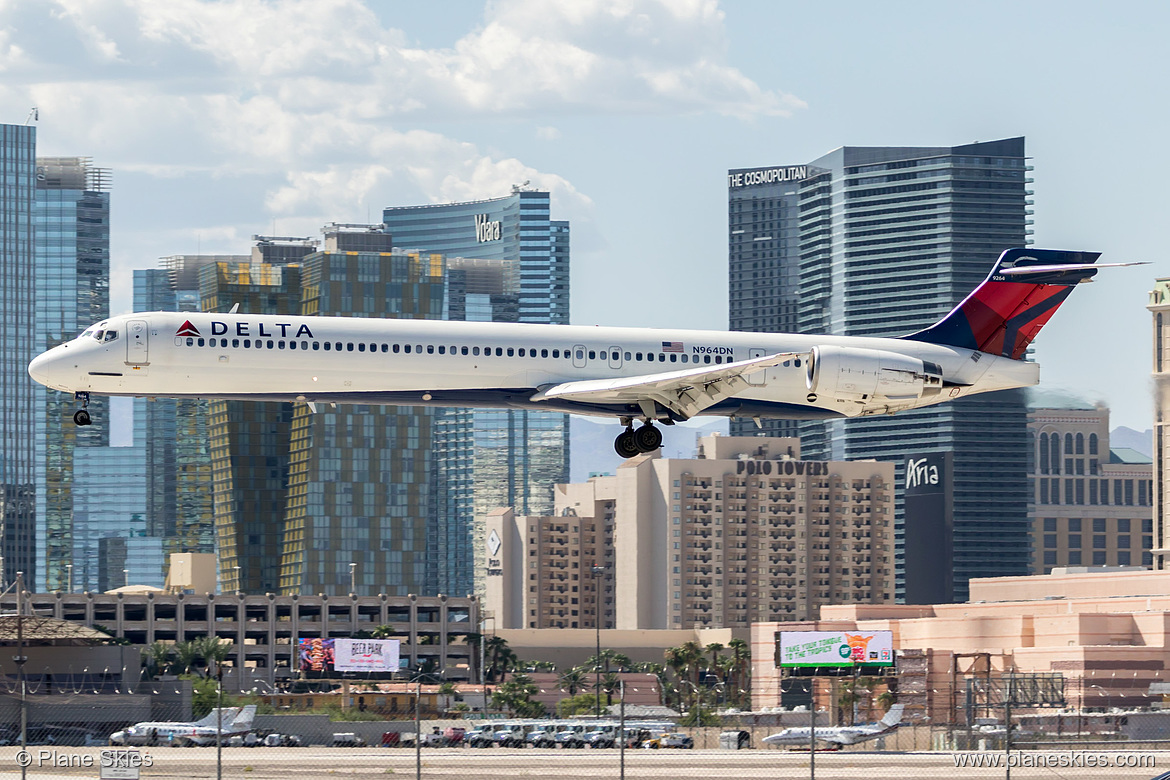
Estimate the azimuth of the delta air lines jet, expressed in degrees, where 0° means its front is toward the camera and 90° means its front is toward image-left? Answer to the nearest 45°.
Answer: approximately 90°
